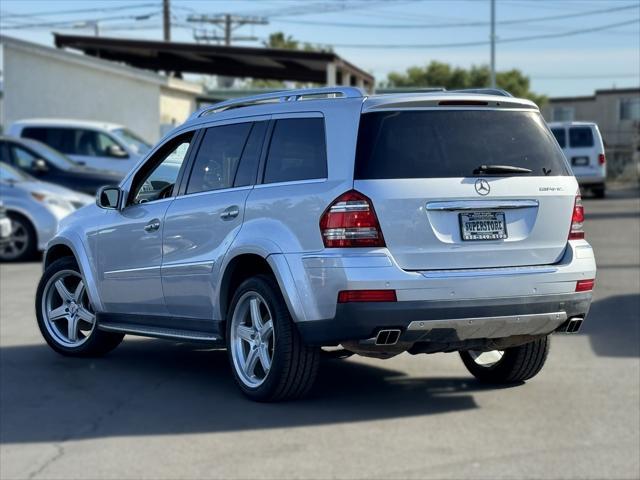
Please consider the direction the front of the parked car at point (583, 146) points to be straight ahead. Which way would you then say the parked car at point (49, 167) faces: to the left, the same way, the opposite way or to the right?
to the right

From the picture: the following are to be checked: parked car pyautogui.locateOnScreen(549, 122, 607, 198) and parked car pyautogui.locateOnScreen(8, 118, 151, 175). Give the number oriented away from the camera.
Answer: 1

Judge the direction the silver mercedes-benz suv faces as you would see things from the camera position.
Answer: facing away from the viewer and to the left of the viewer

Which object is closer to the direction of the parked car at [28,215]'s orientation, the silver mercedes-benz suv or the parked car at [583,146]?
the silver mercedes-benz suv

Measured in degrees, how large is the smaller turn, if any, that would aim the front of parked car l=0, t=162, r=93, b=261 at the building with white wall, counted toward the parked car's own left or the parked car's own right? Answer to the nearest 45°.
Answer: approximately 135° to the parked car's own left

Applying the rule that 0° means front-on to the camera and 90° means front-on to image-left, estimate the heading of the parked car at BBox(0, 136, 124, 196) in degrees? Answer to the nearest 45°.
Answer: approximately 315°

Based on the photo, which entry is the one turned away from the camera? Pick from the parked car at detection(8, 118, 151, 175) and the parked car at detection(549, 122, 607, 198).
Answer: the parked car at detection(549, 122, 607, 198)

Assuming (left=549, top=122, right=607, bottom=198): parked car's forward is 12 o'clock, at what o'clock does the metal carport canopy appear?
The metal carport canopy is roughly at 10 o'clock from the parked car.

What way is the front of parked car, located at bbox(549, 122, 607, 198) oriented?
away from the camera

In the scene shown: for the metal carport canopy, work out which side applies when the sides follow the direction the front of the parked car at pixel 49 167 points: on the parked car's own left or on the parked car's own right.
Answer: on the parked car's own left

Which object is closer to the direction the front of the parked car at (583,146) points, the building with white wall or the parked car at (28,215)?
the building with white wall

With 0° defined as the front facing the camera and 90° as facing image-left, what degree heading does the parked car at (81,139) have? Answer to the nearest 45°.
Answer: approximately 315°

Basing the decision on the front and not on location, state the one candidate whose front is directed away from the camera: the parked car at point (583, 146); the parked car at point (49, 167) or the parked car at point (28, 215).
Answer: the parked car at point (583, 146)

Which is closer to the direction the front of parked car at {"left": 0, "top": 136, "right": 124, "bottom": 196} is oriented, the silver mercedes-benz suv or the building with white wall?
the silver mercedes-benz suv
